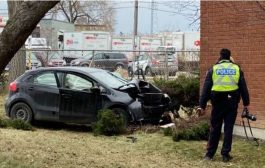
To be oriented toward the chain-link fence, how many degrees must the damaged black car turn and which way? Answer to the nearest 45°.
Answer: approximately 135° to its left

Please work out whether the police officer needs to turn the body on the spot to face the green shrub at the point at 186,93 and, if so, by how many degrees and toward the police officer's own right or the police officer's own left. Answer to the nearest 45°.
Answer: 0° — they already face it

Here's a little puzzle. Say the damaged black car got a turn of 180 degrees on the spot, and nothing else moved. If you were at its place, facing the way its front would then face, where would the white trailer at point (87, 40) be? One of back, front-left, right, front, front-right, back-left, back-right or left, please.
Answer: front-right

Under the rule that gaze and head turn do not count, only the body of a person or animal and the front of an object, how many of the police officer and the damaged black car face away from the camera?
1

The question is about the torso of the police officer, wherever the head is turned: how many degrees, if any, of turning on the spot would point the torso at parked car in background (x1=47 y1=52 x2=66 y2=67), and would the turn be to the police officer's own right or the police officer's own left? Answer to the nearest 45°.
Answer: approximately 45° to the police officer's own left

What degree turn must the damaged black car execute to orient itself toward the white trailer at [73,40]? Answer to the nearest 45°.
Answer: approximately 135° to its left

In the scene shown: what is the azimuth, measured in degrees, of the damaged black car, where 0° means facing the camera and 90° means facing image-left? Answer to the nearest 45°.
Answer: approximately 315°

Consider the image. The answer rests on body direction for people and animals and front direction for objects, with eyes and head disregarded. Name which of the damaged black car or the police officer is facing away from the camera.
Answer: the police officer

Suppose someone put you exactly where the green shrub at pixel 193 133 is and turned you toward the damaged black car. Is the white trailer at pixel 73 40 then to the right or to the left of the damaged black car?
right

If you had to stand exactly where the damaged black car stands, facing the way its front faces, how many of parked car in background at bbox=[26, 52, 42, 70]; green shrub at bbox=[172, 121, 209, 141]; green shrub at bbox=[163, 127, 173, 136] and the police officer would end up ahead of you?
3

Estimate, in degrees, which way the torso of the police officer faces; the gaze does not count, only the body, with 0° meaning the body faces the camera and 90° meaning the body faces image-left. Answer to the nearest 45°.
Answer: approximately 180°

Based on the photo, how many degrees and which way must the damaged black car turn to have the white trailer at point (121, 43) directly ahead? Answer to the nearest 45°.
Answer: approximately 135° to its left
